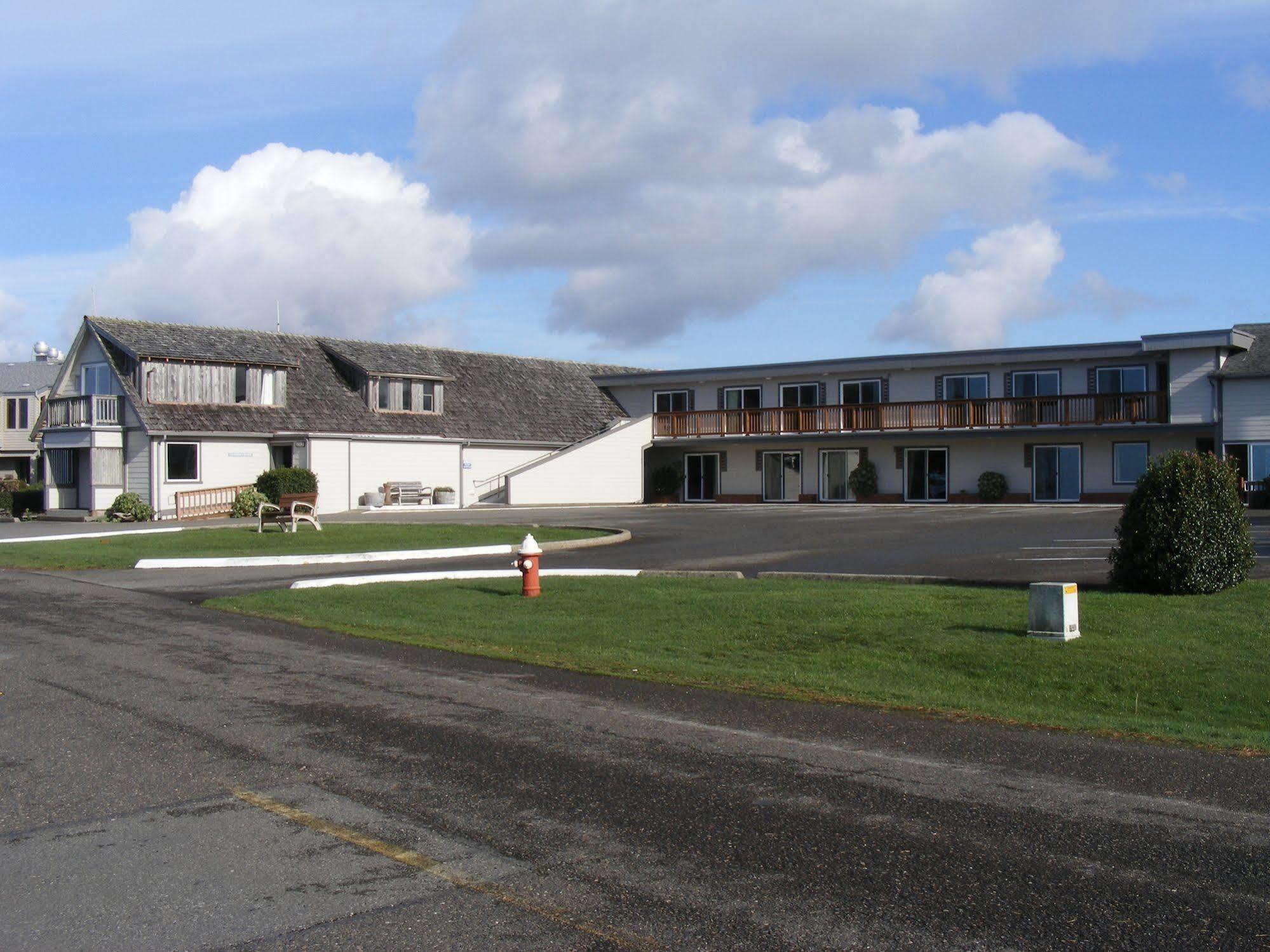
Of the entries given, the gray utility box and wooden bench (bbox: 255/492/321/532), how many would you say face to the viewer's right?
1

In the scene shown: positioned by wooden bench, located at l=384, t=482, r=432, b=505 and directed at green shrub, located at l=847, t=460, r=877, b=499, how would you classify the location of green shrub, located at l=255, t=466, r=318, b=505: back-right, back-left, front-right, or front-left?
back-right

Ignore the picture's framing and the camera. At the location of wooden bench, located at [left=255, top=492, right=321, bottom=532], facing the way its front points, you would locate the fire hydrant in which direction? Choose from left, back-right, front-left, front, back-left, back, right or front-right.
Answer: front-left

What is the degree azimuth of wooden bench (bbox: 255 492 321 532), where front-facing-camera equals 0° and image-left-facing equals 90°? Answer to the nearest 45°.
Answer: approximately 45°

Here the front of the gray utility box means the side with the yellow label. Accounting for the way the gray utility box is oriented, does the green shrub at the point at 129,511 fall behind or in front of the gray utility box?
behind

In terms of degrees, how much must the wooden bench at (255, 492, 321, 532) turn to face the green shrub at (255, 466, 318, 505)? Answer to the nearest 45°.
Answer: approximately 135° to its right
